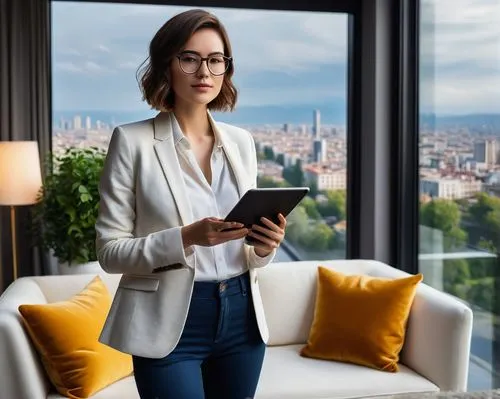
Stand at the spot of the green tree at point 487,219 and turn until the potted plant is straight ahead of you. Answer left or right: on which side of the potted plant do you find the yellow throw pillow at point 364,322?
left

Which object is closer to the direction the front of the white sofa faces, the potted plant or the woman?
the woman

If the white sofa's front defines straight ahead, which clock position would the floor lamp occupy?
The floor lamp is roughly at 4 o'clock from the white sofa.

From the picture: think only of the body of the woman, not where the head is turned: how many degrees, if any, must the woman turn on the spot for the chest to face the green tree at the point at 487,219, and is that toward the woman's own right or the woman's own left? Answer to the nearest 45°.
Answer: approximately 90° to the woman's own left

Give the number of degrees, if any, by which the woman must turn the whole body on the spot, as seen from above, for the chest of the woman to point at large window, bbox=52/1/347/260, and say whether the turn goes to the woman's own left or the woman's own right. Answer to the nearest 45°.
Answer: approximately 135° to the woman's own left

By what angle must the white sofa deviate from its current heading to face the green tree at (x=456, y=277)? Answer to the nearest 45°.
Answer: approximately 135° to its left

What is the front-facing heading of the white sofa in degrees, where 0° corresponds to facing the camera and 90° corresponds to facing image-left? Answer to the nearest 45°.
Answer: approximately 0°

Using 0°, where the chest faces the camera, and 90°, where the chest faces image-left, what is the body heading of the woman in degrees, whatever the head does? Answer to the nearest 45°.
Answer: approximately 315°

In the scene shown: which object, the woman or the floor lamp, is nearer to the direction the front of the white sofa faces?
the woman

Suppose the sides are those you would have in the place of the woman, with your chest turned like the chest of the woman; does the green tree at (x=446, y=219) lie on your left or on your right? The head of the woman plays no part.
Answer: on your left

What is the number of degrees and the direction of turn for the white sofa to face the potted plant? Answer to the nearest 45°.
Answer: approximately 135° to its right
